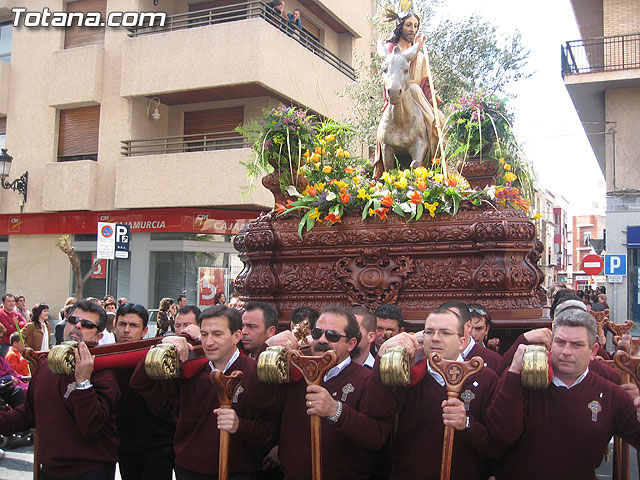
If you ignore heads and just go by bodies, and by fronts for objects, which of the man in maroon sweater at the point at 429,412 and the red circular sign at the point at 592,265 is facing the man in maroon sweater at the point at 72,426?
the red circular sign

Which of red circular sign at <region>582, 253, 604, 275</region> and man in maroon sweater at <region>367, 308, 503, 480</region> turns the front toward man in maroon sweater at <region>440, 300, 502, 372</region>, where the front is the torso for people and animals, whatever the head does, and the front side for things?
the red circular sign

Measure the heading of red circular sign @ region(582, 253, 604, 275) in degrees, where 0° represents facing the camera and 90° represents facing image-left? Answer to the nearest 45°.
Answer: approximately 0°

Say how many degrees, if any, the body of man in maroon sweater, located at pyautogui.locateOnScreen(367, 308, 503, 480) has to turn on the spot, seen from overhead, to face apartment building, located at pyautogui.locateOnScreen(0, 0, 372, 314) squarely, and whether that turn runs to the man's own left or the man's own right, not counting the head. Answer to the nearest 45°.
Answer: approximately 135° to the man's own right
